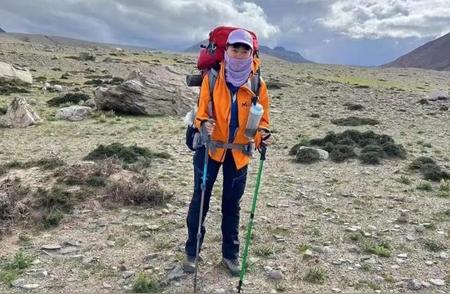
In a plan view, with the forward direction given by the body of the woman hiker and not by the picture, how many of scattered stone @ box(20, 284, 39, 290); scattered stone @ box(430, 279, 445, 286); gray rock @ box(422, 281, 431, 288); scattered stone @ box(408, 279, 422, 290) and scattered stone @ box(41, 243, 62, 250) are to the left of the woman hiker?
3

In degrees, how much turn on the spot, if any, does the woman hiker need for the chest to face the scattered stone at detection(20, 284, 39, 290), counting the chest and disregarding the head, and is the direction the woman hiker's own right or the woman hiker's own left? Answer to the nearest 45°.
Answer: approximately 90° to the woman hiker's own right

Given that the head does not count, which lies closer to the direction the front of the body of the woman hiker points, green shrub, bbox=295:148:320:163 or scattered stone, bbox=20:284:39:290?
the scattered stone

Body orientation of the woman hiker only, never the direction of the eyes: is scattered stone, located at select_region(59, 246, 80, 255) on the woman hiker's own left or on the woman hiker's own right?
on the woman hiker's own right

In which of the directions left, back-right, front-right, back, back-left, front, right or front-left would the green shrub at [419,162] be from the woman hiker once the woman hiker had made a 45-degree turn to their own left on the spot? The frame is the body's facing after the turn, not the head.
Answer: left

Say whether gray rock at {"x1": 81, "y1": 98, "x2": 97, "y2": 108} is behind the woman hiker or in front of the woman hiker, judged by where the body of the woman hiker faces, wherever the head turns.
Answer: behind

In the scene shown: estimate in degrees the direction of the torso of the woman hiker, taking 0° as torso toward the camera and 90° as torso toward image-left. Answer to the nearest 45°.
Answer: approximately 0°

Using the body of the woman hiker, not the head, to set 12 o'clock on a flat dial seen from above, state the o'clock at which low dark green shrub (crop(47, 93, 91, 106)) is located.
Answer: The low dark green shrub is roughly at 5 o'clock from the woman hiker.

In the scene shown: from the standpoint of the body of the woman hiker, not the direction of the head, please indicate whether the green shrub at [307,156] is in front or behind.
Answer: behind

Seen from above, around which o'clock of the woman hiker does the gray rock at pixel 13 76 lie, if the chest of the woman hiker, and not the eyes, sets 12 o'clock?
The gray rock is roughly at 5 o'clock from the woman hiker.

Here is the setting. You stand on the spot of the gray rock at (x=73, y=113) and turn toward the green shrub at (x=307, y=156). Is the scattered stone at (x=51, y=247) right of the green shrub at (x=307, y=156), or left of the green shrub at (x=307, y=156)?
right
